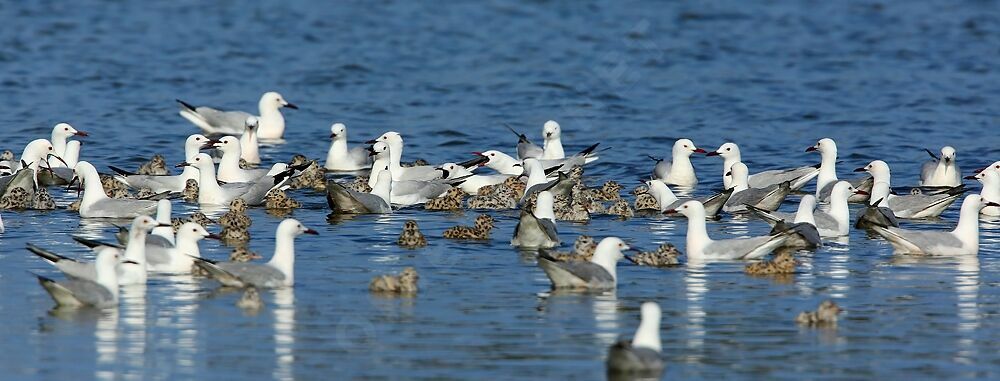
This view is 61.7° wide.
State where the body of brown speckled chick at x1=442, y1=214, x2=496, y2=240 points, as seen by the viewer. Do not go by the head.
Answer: to the viewer's right

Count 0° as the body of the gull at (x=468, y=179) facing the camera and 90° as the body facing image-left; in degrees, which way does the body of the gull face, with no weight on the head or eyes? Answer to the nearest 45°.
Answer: approximately 90°

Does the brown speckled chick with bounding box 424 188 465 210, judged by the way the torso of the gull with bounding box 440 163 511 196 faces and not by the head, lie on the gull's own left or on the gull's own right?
on the gull's own left

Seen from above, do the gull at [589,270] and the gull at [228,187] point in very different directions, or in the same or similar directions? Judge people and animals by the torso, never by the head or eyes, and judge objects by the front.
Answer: very different directions

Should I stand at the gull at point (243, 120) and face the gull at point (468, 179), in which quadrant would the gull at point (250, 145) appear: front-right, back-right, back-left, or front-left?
front-right

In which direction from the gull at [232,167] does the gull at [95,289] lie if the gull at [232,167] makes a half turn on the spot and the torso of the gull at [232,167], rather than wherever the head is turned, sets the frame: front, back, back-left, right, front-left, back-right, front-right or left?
right

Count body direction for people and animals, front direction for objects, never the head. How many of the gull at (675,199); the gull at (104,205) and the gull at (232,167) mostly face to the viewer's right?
0

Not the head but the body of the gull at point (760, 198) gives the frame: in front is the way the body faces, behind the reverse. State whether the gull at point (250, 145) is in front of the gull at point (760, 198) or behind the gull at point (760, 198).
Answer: in front

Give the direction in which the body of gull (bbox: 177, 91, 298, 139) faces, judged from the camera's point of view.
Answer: to the viewer's right

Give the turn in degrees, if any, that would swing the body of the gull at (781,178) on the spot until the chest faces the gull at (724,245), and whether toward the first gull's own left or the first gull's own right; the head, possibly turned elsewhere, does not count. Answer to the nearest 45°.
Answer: approximately 90° to the first gull's own left

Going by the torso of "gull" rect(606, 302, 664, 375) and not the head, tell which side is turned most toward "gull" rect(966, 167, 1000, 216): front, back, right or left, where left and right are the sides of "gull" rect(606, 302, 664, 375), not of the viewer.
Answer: front

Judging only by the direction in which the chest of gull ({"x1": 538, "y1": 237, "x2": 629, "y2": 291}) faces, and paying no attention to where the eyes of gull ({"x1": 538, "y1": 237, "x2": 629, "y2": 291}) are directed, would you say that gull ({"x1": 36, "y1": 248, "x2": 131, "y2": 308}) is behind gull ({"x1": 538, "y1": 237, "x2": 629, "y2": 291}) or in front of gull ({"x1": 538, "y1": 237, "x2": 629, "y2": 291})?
behind

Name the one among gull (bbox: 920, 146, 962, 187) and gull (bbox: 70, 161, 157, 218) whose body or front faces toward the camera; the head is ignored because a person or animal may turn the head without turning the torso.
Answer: gull (bbox: 920, 146, 962, 187)

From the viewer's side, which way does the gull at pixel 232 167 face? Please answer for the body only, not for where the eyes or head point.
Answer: to the viewer's left

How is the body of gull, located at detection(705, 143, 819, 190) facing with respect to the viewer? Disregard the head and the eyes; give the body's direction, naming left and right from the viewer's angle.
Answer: facing to the left of the viewer

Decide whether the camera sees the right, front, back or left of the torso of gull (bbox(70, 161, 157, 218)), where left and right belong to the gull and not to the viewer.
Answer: left
